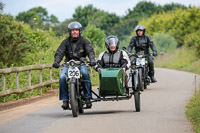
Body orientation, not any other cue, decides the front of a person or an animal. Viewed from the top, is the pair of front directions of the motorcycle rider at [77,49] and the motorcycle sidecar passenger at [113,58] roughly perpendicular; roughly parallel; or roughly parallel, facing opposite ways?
roughly parallel

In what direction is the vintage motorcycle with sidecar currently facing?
toward the camera

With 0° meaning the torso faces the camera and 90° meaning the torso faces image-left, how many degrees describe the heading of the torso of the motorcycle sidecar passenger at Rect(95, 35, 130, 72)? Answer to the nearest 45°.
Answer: approximately 0°

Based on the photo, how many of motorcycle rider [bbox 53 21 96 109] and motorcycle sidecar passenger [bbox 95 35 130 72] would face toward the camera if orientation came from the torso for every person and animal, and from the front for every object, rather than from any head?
2

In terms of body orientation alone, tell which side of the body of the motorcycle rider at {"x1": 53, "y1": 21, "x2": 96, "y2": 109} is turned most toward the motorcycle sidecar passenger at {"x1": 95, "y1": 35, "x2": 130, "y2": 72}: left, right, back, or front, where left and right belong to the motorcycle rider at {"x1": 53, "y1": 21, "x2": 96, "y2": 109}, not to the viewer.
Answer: left
